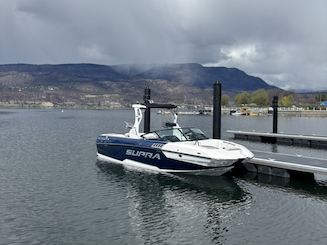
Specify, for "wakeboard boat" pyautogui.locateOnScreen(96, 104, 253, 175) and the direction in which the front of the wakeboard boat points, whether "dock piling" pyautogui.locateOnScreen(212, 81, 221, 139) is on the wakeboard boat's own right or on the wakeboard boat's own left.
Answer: on the wakeboard boat's own left

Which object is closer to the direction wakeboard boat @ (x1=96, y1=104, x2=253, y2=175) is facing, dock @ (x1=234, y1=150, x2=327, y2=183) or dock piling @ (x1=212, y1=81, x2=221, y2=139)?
the dock

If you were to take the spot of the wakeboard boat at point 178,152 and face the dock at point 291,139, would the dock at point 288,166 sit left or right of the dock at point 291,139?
right

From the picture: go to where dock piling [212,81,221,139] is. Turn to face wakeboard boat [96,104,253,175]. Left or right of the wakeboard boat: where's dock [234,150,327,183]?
left

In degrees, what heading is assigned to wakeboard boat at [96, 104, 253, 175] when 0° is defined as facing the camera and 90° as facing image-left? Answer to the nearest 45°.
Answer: approximately 315°

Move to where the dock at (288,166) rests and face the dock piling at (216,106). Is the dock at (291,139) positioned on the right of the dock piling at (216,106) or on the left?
right

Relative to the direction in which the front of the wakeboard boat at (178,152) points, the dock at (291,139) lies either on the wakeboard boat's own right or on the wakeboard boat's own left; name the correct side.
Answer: on the wakeboard boat's own left
